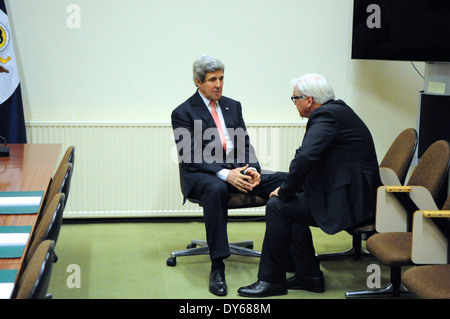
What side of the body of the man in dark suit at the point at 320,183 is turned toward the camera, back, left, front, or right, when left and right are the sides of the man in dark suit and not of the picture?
left

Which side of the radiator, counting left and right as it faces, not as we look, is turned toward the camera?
front

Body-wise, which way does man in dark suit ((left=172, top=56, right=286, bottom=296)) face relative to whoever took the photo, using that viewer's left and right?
facing the viewer and to the right of the viewer

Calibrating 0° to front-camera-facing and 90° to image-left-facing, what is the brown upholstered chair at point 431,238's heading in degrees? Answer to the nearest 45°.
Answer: approximately 90°

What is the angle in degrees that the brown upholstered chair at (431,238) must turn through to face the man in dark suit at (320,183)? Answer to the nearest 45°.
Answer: approximately 45° to its right

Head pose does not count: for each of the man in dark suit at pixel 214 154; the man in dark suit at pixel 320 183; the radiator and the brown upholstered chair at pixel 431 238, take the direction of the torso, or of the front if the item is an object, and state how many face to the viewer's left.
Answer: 2

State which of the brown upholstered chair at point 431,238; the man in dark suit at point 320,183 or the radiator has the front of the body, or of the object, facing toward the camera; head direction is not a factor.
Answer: the radiator

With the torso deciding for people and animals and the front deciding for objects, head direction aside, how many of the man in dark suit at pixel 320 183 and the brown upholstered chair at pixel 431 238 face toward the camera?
0

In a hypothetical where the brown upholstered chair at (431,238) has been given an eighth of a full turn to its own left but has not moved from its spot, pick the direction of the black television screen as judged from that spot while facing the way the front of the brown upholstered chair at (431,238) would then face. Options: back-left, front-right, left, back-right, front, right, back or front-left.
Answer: back-right

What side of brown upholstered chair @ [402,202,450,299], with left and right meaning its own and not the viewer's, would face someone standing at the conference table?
front
